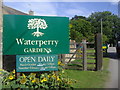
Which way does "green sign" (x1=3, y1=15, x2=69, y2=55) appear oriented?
toward the camera

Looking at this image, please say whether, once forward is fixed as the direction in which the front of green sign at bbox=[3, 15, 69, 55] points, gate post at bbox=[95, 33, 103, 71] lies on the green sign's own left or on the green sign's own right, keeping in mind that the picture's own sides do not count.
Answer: on the green sign's own left

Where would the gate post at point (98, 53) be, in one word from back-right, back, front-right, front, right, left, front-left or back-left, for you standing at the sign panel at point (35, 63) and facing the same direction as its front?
back-left

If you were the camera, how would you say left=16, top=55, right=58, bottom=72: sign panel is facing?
facing the viewer
